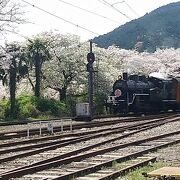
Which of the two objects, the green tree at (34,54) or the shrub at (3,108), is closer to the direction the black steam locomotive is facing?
the shrub

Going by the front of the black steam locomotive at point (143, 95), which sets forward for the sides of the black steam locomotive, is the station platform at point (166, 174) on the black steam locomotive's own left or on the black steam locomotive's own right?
on the black steam locomotive's own left

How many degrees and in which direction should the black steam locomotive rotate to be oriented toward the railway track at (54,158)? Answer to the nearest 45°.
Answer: approximately 45° to its left

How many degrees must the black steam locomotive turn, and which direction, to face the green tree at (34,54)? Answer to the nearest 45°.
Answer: approximately 90° to its right

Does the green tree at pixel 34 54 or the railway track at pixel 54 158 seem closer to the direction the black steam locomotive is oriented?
the railway track

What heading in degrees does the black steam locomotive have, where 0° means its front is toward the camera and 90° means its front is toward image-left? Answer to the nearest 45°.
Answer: approximately 45°

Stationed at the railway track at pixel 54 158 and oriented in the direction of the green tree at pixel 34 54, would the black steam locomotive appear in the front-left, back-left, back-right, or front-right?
front-right

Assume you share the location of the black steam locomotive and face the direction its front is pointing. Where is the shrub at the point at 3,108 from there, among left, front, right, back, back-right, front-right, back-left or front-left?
front-right

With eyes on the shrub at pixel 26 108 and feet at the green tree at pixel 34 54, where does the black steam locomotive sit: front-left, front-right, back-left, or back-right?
front-left

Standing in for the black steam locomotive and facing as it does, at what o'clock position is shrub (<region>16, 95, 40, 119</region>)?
The shrub is roughly at 1 o'clock from the black steam locomotive.

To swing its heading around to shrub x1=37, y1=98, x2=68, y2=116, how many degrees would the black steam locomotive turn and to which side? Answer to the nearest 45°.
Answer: approximately 45° to its right
